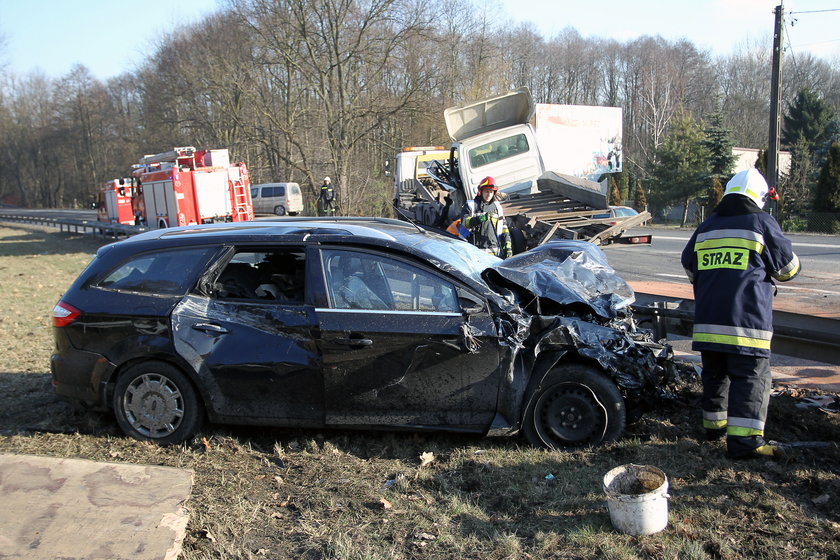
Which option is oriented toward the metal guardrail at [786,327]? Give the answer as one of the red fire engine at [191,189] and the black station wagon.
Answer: the black station wagon

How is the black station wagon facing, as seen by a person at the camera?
facing to the right of the viewer

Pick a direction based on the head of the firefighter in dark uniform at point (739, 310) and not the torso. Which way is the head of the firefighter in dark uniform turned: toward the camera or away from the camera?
away from the camera

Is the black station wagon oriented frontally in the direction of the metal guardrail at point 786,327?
yes

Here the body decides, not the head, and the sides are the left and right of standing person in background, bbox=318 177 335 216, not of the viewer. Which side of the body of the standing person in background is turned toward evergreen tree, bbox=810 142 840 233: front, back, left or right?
left

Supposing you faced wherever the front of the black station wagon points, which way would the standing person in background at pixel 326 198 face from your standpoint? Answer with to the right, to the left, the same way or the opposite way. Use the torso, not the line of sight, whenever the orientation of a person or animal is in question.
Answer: to the right

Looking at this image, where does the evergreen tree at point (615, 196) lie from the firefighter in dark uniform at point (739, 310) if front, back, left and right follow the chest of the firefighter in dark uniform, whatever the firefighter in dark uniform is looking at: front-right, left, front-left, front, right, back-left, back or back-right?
front-left

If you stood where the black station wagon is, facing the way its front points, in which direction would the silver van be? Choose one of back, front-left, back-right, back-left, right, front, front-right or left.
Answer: left

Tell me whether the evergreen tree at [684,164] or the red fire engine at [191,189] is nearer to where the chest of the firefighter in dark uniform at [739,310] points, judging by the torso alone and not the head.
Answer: the evergreen tree

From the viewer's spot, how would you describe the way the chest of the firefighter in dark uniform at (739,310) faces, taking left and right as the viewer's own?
facing away from the viewer and to the right of the viewer

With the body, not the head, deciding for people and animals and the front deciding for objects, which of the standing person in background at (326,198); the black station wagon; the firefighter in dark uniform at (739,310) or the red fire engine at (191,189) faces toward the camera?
the standing person in background
